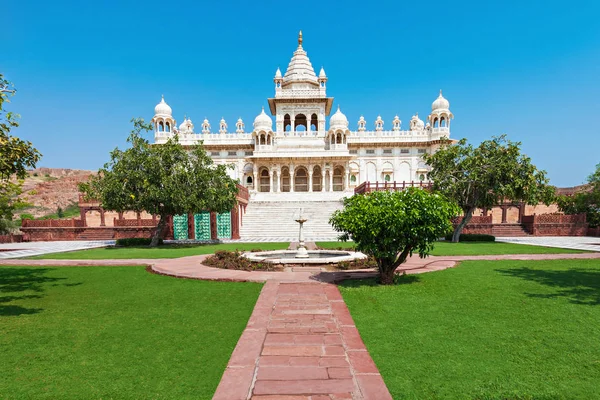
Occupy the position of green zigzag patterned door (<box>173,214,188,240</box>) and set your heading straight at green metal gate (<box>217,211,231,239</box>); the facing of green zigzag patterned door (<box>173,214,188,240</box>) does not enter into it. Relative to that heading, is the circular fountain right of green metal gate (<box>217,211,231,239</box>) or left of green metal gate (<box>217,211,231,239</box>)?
right

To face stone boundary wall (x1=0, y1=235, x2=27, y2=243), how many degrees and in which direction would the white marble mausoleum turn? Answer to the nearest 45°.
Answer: approximately 45° to its right

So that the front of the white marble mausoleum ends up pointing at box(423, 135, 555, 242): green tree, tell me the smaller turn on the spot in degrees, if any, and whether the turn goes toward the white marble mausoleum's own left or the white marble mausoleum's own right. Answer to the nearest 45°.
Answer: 0° — it already faces it

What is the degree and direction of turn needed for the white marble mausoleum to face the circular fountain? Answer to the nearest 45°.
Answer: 0° — it already faces it

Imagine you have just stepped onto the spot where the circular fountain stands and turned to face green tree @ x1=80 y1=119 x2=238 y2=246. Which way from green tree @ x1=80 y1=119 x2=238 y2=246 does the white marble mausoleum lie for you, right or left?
right

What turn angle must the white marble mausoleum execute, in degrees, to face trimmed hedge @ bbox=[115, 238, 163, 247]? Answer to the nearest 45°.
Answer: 0° — it already faces it

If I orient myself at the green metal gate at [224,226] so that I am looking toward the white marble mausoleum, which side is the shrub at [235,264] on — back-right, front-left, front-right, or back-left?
back-right

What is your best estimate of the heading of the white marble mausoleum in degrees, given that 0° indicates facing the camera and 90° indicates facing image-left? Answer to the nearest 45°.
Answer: approximately 0°

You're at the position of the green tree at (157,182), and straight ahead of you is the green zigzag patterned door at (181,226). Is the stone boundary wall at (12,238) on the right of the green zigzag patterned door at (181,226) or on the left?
left

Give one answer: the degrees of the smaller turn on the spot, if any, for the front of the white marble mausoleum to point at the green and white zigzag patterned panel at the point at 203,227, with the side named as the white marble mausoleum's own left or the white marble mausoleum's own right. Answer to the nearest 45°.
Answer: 0° — it already faces it
